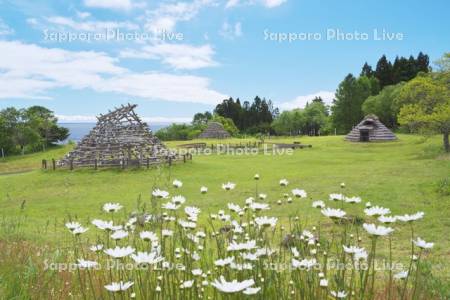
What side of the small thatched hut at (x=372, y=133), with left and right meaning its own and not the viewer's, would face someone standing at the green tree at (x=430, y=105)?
front

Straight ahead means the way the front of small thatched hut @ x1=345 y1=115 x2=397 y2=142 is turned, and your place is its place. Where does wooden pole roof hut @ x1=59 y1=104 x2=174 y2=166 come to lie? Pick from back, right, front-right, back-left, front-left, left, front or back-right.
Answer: front-right

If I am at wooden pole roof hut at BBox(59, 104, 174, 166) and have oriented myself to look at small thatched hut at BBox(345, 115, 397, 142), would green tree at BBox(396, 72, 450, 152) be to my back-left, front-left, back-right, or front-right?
front-right

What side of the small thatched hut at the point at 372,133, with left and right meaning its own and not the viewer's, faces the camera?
front

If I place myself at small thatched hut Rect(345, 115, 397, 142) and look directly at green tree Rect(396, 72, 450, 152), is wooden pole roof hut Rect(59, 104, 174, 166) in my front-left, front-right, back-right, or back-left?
front-right

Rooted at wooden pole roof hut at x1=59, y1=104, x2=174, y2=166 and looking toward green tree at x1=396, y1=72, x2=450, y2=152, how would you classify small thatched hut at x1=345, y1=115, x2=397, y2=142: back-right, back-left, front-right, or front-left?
front-left
